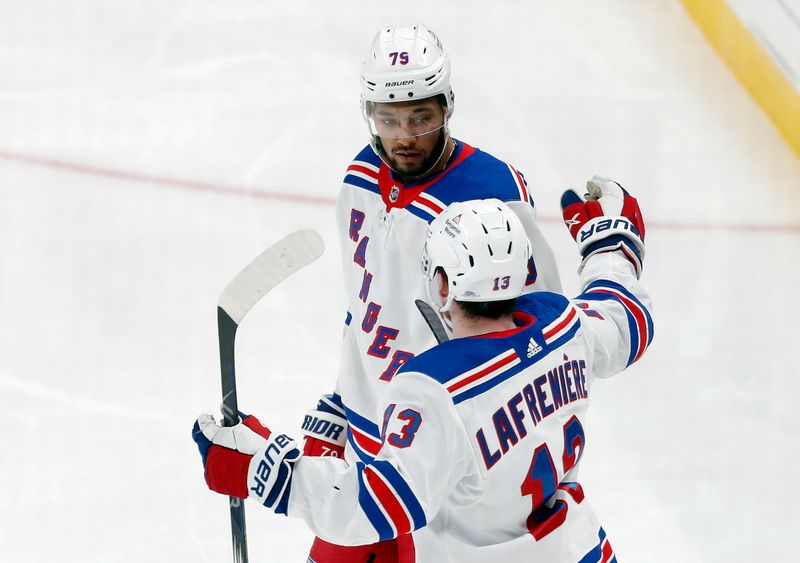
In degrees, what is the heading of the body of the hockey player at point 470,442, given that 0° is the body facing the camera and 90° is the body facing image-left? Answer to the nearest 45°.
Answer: approximately 135°

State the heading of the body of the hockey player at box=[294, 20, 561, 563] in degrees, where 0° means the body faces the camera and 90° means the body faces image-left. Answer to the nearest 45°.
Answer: approximately 45°

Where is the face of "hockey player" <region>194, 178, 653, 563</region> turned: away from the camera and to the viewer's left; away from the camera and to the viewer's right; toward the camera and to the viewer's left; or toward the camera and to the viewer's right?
away from the camera and to the viewer's left
